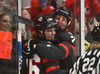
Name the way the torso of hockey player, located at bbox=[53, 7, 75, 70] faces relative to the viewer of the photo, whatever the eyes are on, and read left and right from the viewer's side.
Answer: facing the viewer and to the left of the viewer

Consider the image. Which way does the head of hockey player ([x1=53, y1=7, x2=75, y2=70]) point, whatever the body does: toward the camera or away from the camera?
toward the camera
